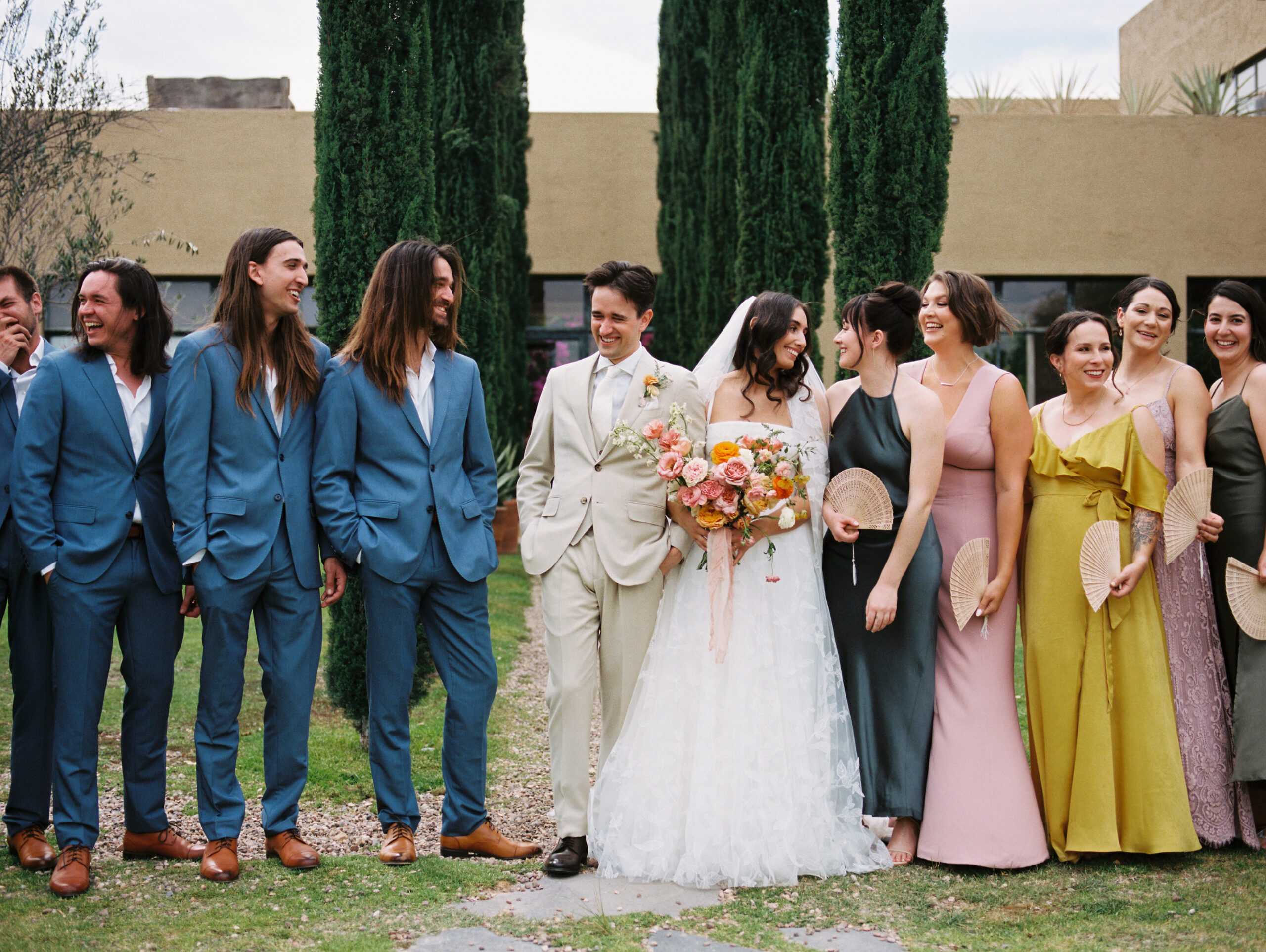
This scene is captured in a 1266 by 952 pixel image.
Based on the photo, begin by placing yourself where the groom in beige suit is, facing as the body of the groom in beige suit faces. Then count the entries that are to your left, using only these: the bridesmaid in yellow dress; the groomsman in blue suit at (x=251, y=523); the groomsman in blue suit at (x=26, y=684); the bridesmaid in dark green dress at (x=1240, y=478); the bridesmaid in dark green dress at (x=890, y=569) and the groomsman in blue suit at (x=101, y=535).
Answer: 3

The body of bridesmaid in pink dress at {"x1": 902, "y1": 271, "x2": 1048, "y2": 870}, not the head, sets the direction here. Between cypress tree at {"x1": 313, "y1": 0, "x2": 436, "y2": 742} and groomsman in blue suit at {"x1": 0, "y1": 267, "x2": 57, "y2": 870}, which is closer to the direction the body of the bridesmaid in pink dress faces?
the groomsman in blue suit

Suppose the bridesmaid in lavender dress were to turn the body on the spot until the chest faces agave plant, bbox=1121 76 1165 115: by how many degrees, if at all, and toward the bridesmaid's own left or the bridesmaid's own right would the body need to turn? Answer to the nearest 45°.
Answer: approximately 135° to the bridesmaid's own right

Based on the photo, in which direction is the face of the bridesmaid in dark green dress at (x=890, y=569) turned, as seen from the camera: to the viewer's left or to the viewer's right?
to the viewer's left

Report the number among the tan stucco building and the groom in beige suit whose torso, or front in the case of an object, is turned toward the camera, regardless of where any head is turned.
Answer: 2

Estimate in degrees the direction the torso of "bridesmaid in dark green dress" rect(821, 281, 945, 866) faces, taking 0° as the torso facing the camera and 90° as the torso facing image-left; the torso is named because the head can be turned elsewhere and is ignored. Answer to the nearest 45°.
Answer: approximately 45°

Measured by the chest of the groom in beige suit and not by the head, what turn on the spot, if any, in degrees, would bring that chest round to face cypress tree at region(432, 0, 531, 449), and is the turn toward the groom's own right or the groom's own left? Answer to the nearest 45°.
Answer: approximately 180°
